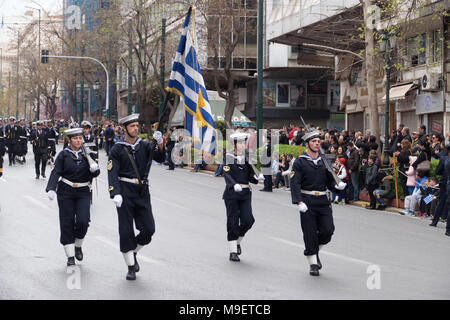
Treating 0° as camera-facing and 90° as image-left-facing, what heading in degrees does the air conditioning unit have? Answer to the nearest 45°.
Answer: approximately 45°

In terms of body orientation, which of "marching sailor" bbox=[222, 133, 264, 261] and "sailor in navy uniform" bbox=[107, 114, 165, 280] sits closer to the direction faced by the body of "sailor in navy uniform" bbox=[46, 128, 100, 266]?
the sailor in navy uniform

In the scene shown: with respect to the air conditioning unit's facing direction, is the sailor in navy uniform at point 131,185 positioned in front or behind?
in front

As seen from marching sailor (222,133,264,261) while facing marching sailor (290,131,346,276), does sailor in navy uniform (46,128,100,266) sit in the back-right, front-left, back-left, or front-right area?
back-right

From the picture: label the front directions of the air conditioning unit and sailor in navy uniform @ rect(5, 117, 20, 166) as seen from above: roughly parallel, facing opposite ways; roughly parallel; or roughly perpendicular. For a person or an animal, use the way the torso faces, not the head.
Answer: roughly perpendicular

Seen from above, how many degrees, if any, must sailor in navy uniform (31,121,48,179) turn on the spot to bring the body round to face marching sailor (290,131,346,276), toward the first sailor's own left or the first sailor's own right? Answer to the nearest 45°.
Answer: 0° — they already face them

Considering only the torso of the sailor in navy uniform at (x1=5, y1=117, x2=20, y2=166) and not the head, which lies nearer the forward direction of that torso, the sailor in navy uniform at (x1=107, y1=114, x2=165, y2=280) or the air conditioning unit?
the sailor in navy uniform

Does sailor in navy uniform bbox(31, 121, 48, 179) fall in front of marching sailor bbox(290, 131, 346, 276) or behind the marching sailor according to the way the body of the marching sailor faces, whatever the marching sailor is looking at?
behind

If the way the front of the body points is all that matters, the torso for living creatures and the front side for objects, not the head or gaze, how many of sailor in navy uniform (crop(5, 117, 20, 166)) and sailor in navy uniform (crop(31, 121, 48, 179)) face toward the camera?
2

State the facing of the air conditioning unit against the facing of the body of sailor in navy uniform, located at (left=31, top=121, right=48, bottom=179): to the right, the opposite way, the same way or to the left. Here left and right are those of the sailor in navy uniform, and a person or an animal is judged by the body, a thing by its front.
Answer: to the right
